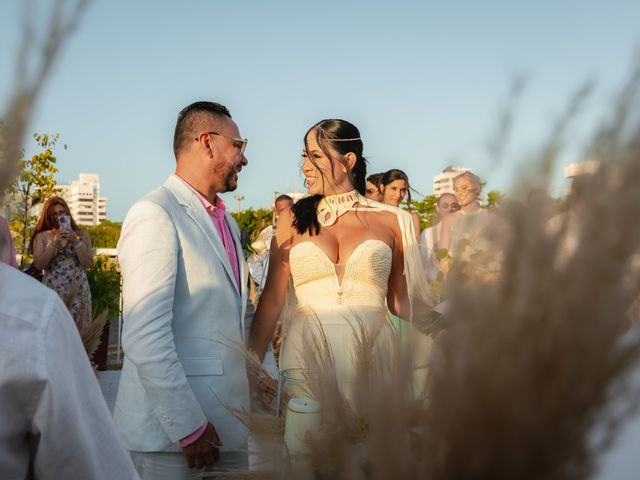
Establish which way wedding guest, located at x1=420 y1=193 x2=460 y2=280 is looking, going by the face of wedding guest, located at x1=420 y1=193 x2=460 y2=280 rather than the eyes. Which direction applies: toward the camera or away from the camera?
toward the camera

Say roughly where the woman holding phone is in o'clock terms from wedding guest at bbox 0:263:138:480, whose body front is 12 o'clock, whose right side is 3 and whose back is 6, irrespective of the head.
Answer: The woman holding phone is roughly at 12 o'clock from the wedding guest.

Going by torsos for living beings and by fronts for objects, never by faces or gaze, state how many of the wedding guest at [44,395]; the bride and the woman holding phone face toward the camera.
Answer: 2

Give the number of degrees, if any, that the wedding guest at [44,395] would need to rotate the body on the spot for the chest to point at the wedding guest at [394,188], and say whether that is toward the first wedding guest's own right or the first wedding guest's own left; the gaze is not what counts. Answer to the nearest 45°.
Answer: approximately 45° to the first wedding guest's own right

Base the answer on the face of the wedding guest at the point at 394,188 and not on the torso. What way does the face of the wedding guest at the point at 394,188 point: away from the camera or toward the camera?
toward the camera

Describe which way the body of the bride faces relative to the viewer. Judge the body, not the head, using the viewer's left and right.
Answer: facing the viewer

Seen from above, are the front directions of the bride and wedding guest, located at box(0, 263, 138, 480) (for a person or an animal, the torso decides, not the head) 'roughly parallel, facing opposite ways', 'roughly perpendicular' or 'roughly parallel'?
roughly parallel, facing opposite ways

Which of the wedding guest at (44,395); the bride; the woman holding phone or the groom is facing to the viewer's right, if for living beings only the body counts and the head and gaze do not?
the groom

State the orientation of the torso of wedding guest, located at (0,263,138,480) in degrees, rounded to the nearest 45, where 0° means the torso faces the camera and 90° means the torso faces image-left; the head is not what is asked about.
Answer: approximately 180°

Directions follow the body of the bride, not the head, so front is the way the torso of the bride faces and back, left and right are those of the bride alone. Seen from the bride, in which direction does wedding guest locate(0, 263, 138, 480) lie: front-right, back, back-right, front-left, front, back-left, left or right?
front

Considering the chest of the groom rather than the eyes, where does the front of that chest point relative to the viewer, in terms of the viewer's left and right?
facing to the right of the viewer

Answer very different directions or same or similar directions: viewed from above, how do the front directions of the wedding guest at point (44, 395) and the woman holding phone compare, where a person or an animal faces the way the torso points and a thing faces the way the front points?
very different directions
